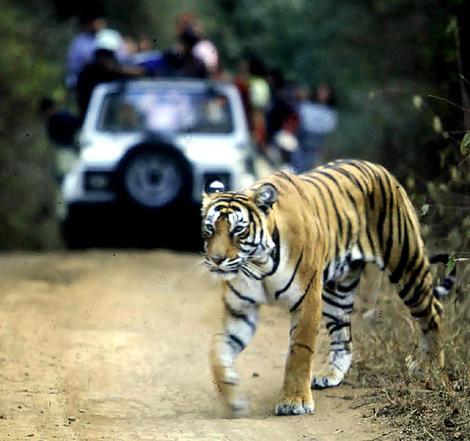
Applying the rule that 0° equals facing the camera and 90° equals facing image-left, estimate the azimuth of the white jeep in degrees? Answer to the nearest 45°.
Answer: approximately 180°

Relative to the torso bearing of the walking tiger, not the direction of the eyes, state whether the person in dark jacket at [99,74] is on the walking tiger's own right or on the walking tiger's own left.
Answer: on the walking tiger's own right

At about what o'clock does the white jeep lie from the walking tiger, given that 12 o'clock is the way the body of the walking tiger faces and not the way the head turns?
The white jeep is roughly at 4 o'clock from the walking tiger.

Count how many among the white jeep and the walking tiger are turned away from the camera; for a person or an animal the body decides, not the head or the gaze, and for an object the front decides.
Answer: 1

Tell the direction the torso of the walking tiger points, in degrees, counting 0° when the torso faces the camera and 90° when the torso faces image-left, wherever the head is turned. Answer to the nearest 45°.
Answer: approximately 45°

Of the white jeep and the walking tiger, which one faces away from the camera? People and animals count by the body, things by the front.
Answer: the white jeep

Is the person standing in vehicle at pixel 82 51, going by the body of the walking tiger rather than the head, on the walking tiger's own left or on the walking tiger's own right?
on the walking tiger's own right

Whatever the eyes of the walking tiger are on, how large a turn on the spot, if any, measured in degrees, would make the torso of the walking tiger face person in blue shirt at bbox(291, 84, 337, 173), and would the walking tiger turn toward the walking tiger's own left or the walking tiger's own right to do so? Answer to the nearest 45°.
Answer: approximately 135° to the walking tiger's own right

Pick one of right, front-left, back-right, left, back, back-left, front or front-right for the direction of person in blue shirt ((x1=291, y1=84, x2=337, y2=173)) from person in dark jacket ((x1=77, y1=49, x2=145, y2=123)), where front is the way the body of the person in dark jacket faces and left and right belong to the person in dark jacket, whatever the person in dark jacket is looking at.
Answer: front-left
